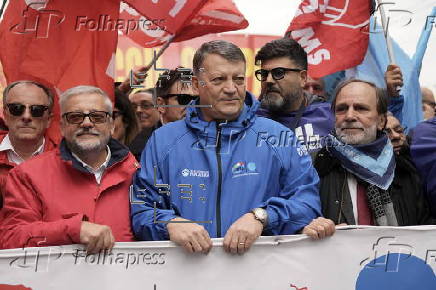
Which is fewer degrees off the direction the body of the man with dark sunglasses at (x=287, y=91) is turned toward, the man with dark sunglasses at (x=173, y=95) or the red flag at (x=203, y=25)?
the man with dark sunglasses

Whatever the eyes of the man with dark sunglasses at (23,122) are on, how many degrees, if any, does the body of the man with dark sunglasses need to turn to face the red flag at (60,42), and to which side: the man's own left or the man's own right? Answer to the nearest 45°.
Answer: approximately 180°

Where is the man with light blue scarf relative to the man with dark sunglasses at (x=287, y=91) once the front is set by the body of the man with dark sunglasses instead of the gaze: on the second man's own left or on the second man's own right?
on the second man's own left

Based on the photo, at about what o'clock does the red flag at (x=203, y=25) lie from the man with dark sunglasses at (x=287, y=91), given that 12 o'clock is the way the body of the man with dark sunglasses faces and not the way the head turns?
The red flag is roughly at 3 o'clock from the man with dark sunglasses.

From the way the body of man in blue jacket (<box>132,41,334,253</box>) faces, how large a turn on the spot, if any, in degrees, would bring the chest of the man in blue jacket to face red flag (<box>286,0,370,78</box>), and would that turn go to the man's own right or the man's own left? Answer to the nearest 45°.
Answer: approximately 180°

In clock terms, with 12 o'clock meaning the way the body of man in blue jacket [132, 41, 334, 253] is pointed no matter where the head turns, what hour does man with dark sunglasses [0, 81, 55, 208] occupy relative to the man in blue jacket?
The man with dark sunglasses is roughly at 4 o'clock from the man in blue jacket.

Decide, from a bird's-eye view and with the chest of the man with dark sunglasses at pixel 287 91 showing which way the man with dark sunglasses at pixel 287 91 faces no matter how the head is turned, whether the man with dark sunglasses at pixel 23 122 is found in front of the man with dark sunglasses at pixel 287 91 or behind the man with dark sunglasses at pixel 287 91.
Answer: in front

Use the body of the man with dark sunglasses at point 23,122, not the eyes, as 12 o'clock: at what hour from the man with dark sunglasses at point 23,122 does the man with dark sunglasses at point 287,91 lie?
the man with dark sunglasses at point 287,91 is roughly at 9 o'clock from the man with dark sunglasses at point 23,122.

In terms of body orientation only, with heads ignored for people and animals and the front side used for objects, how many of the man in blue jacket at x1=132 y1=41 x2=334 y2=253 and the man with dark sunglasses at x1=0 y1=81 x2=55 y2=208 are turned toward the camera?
2

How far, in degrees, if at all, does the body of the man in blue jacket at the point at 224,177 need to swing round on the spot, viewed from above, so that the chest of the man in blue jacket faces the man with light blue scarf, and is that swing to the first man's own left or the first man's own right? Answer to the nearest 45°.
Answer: approximately 135° to the first man's own left
